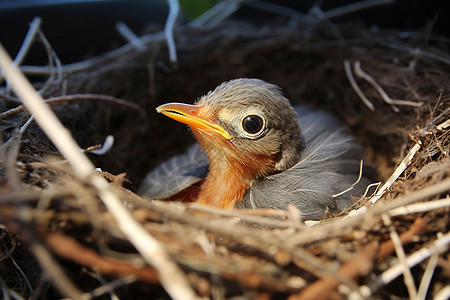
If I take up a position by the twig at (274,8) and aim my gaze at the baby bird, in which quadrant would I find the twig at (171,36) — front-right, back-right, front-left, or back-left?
front-right

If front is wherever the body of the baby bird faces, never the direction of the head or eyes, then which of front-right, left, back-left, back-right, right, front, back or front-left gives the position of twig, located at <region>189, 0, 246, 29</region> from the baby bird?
back-right

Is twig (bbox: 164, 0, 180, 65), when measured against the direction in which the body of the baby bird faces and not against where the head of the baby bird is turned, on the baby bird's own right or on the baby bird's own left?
on the baby bird's own right

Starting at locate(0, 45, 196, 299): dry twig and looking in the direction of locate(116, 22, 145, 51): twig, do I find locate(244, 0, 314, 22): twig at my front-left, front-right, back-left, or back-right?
front-right

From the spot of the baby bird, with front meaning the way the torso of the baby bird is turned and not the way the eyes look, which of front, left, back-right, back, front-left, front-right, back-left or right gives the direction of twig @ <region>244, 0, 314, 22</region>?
back-right

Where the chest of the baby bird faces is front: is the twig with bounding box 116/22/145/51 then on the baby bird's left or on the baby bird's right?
on the baby bird's right

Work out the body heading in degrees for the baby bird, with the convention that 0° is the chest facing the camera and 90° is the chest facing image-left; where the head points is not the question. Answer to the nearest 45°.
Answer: approximately 45°

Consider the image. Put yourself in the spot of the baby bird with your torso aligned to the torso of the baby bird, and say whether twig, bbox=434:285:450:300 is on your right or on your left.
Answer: on your left
